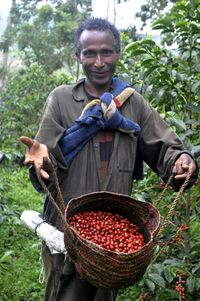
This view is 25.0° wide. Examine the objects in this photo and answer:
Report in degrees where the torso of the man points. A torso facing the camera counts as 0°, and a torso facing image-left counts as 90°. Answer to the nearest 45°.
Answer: approximately 0°
